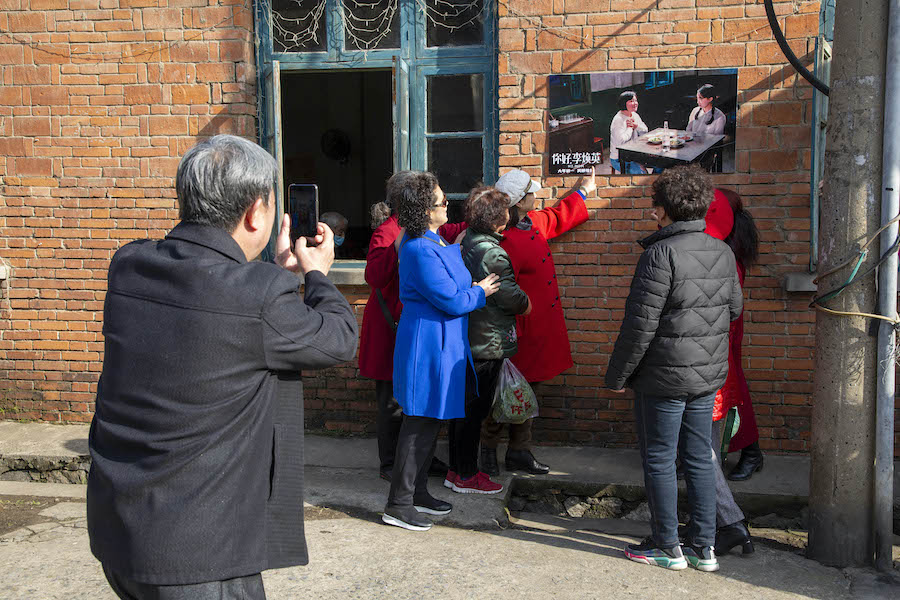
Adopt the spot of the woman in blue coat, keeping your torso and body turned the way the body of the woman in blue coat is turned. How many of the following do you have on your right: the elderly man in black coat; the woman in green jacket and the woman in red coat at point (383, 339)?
1

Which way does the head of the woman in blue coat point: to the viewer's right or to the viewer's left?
to the viewer's right

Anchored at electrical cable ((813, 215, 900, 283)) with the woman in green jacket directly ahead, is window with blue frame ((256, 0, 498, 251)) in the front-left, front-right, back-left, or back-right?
front-right

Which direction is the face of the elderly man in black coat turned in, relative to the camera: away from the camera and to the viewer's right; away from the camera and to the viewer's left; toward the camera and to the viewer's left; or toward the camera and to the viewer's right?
away from the camera and to the viewer's right

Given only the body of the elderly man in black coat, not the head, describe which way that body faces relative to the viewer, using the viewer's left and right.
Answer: facing away from the viewer and to the right of the viewer

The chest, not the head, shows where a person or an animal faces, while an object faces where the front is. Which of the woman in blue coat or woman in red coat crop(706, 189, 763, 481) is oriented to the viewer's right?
the woman in blue coat

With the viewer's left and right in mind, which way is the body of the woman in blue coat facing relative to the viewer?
facing to the right of the viewer

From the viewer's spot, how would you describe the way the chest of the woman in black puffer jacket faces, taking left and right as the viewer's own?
facing away from the viewer and to the left of the viewer

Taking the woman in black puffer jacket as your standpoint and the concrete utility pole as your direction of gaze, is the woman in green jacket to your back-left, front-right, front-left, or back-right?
back-left

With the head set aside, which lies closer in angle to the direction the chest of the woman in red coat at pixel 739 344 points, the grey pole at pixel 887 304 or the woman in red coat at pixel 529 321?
the woman in red coat

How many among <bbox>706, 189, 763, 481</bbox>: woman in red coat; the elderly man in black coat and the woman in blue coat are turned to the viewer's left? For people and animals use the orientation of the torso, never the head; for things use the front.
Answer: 1
